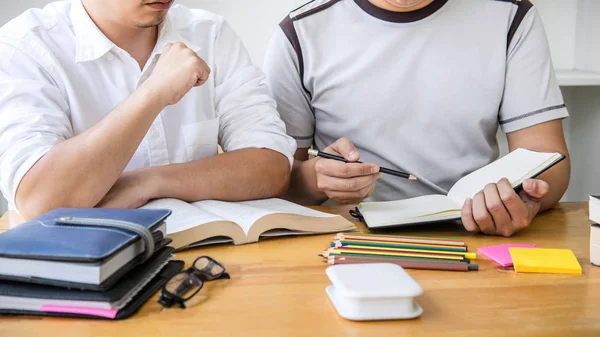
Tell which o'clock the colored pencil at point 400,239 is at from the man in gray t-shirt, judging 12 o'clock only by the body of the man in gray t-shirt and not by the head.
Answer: The colored pencil is roughly at 12 o'clock from the man in gray t-shirt.

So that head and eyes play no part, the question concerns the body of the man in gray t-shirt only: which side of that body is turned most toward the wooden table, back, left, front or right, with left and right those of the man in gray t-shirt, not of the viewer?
front

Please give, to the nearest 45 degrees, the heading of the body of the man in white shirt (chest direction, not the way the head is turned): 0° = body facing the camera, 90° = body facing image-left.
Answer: approximately 315°

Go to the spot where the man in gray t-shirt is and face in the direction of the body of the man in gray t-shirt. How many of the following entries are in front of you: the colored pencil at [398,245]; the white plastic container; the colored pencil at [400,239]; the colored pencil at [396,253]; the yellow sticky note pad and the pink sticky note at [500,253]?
6

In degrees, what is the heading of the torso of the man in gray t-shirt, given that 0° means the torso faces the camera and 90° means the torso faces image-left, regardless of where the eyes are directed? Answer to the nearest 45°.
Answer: approximately 0°

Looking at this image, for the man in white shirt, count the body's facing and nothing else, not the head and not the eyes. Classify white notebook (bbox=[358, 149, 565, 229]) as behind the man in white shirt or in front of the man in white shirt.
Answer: in front
